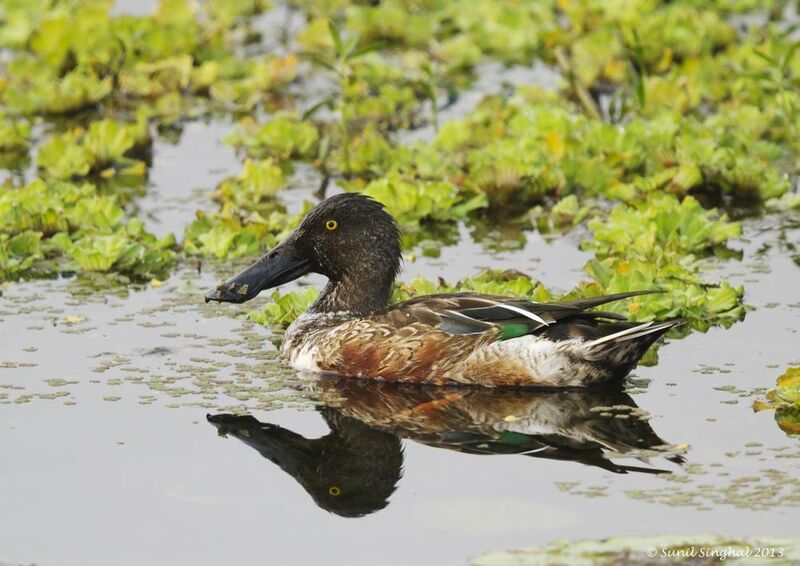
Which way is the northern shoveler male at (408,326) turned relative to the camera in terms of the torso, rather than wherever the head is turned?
to the viewer's left
